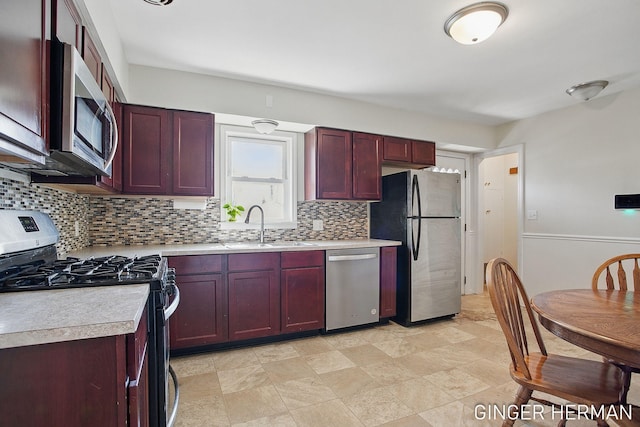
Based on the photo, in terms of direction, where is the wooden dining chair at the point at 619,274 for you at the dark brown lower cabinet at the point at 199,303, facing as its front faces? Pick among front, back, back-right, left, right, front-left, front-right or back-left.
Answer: front-left

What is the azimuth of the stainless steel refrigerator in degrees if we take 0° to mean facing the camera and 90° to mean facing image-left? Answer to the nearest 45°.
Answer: approximately 315°

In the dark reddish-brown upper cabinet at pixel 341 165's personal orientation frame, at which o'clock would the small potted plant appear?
The small potted plant is roughly at 4 o'clock from the dark reddish-brown upper cabinet.

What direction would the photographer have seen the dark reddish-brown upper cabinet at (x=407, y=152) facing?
facing the viewer and to the right of the viewer

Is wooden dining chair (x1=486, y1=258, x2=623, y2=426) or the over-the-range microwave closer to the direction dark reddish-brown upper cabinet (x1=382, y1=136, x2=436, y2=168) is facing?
the wooden dining chair

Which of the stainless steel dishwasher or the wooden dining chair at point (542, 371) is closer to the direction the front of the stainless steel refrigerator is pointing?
the wooden dining chair

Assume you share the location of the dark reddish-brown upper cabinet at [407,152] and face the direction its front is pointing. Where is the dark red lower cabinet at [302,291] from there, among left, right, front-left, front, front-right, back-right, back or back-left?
right

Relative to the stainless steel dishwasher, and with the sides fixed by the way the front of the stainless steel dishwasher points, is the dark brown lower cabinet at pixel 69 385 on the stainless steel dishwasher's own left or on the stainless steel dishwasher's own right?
on the stainless steel dishwasher's own right

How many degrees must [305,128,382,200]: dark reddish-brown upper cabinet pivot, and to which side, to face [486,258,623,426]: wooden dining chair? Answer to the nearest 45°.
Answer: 0° — it already faces it

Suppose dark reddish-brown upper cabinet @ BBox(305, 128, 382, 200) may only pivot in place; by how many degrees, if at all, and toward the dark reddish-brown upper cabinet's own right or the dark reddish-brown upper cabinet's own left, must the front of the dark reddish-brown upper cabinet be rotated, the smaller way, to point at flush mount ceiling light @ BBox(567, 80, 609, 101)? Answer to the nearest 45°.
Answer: approximately 45° to the dark reddish-brown upper cabinet's own left

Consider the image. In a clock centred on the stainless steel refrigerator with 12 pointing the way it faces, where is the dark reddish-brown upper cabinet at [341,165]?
The dark reddish-brown upper cabinet is roughly at 4 o'clock from the stainless steel refrigerator.

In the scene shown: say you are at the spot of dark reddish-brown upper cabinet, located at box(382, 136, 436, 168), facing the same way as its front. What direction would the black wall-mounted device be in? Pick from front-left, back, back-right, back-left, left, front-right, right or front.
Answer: front-left
